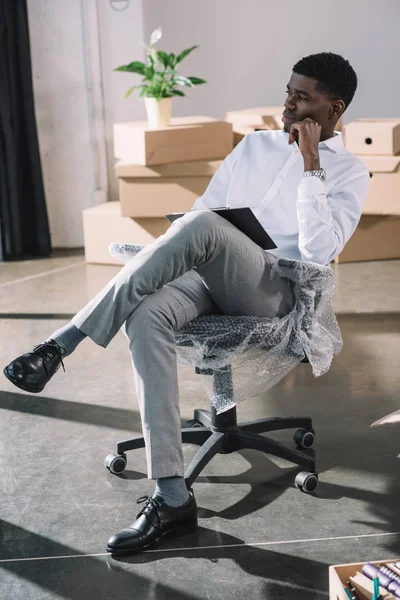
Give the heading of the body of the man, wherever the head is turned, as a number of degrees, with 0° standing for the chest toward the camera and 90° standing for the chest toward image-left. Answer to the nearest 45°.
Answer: approximately 45°

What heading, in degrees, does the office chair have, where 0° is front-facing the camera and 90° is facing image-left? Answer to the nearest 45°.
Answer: approximately 45°

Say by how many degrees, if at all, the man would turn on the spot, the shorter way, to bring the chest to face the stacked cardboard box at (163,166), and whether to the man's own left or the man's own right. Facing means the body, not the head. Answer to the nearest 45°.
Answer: approximately 135° to the man's own right

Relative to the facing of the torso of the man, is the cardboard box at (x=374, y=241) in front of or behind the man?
behind

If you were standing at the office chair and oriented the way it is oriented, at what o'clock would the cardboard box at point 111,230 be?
The cardboard box is roughly at 4 o'clock from the office chair.

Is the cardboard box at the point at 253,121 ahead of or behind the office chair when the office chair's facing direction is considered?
behind

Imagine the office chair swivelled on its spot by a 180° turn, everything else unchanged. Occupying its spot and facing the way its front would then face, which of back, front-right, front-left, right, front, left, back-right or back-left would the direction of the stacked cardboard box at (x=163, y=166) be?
front-left

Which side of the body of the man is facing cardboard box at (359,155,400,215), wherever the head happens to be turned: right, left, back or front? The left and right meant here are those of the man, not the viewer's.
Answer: back

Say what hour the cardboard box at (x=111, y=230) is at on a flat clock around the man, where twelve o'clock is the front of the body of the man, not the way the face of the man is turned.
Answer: The cardboard box is roughly at 4 o'clock from the man.

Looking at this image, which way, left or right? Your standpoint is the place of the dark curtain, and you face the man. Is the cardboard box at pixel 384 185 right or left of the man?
left

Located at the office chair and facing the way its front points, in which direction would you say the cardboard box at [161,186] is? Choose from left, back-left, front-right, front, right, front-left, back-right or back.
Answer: back-right

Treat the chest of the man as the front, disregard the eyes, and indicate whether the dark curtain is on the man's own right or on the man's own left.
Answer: on the man's own right
